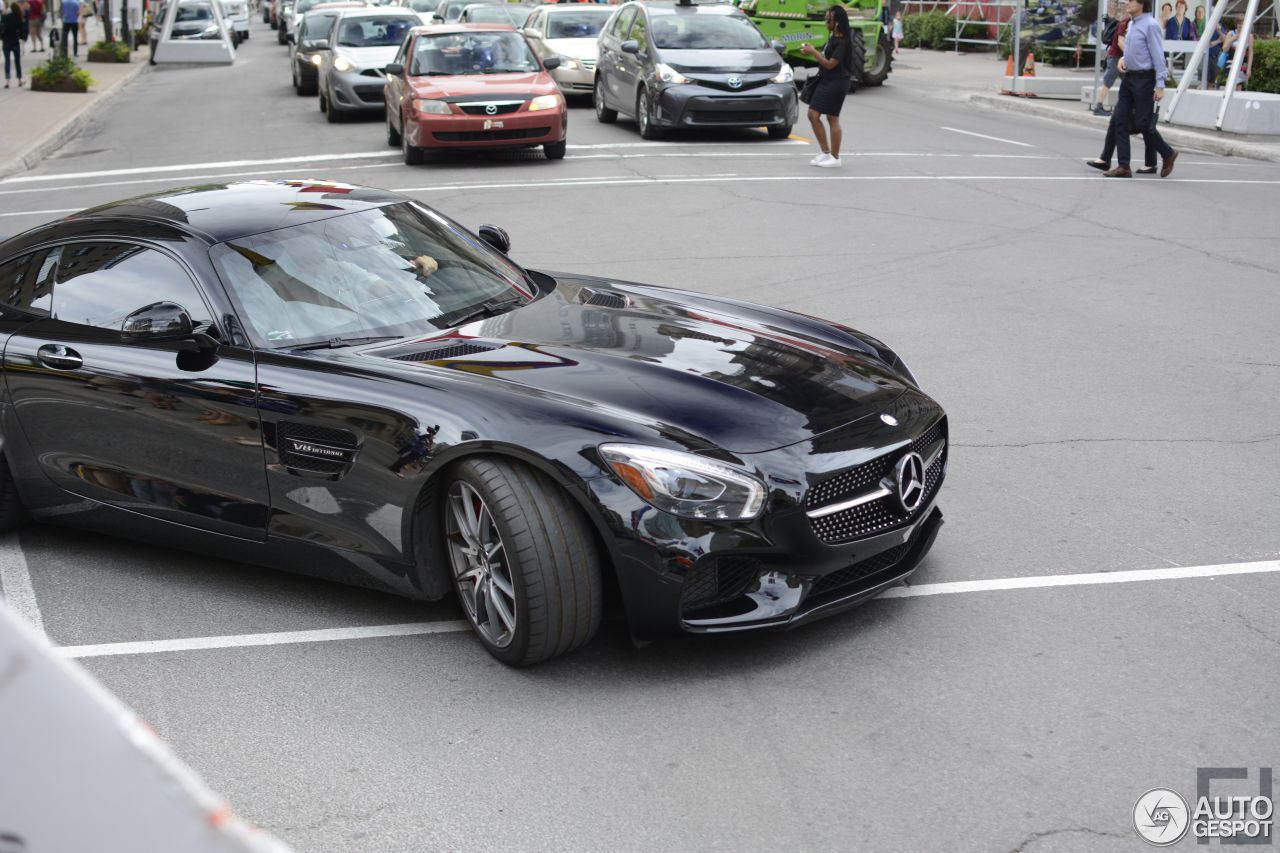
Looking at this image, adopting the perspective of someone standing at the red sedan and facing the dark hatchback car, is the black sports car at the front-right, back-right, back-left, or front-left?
back-right

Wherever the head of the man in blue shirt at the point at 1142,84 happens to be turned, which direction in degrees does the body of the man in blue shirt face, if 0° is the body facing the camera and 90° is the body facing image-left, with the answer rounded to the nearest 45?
approximately 90°

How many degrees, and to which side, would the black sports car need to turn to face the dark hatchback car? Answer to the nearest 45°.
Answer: approximately 135° to its left

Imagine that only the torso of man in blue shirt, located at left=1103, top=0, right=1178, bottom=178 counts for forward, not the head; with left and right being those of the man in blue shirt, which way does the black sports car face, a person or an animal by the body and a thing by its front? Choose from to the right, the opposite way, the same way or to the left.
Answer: the opposite way

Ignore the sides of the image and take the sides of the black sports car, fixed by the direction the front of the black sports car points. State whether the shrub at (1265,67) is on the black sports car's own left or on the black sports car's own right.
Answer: on the black sports car's own left

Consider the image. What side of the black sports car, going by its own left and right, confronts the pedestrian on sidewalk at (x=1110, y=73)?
left

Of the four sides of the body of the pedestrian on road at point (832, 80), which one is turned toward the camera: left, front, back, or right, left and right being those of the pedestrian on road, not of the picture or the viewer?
left

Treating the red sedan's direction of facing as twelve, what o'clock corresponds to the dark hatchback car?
The dark hatchback car is roughly at 8 o'clock from the red sedan.

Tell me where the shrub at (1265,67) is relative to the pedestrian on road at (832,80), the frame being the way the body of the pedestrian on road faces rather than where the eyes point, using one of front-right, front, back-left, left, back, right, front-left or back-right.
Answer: back-right

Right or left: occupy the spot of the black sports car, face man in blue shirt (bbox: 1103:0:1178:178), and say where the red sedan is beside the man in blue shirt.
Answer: left

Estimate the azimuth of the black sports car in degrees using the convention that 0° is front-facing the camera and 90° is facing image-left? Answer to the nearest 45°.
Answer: approximately 315°
